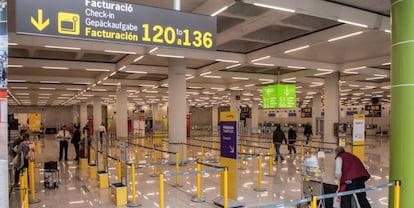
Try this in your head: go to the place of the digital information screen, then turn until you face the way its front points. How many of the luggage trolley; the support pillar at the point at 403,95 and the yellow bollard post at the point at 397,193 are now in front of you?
3

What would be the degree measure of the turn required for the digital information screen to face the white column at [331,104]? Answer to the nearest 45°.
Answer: approximately 90° to its left

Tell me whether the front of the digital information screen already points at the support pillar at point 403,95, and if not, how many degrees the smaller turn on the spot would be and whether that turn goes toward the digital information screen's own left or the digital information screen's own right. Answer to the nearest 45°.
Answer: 0° — it already faces it

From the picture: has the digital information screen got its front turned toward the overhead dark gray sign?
yes

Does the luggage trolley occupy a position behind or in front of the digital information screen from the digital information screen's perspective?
in front

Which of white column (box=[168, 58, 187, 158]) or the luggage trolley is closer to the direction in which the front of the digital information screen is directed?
the luggage trolley

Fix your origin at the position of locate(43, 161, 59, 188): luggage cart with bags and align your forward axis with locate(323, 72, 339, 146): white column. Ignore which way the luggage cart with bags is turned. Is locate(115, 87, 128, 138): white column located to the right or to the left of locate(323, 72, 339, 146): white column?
left

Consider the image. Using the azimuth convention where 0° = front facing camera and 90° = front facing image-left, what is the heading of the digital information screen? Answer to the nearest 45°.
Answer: approximately 0°

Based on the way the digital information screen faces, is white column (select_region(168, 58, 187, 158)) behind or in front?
in front

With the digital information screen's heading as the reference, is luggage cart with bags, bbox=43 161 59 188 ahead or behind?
ahead
